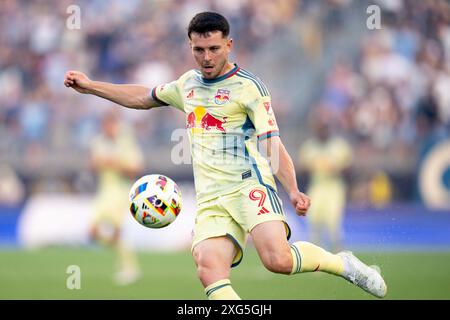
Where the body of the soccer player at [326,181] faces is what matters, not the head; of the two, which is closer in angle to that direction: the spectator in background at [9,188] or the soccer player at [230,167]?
the soccer player

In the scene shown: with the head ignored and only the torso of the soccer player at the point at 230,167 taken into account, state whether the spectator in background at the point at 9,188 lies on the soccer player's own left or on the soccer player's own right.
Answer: on the soccer player's own right

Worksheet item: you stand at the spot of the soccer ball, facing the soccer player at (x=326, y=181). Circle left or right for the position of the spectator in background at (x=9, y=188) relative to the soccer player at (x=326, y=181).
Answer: left

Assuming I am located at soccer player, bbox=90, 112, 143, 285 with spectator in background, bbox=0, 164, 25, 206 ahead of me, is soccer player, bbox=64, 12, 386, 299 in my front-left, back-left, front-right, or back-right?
back-left

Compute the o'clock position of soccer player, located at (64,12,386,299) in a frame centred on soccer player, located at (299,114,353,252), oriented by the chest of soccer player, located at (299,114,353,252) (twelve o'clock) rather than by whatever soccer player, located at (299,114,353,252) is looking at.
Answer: soccer player, located at (64,12,386,299) is roughly at 12 o'clock from soccer player, located at (299,114,353,252).

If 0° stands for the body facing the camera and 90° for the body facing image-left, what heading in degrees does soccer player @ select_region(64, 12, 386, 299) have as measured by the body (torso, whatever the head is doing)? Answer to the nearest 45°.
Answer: approximately 45°

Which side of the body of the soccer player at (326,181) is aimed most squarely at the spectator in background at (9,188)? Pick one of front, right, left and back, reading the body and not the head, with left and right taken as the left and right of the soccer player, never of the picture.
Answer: right

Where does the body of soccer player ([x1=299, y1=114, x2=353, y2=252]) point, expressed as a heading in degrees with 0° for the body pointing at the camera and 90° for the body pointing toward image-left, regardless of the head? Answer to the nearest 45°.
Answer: approximately 0°

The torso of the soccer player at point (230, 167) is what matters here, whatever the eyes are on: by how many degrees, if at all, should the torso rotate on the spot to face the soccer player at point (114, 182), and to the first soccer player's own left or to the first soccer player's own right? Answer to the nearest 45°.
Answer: approximately 135° to the first soccer player's own right
